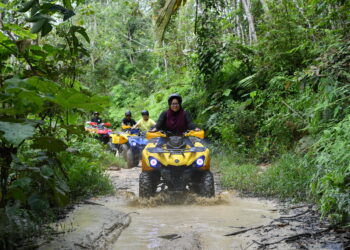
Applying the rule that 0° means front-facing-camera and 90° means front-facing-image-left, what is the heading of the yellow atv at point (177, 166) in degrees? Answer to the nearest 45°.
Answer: approximately 0°

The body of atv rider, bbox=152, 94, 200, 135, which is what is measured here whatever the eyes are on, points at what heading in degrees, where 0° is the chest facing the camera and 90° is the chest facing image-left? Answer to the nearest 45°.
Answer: approximately 0°

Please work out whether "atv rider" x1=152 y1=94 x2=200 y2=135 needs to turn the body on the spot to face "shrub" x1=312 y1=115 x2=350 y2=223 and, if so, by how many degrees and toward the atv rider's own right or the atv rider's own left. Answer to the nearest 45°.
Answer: approximately 45° to the atv rider's own left

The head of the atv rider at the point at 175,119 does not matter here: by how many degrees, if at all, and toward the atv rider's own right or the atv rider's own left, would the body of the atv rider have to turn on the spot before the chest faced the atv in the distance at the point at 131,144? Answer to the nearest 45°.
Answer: approximately 180°

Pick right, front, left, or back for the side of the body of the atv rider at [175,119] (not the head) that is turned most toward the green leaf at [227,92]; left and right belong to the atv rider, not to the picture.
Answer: back

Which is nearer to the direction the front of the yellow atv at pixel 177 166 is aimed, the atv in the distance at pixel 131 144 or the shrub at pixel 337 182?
the shrub

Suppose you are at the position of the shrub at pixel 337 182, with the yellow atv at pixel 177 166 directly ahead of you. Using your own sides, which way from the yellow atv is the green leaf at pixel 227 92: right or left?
right

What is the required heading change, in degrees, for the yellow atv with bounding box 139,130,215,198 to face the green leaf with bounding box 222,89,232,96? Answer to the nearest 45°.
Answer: approximately 180°
